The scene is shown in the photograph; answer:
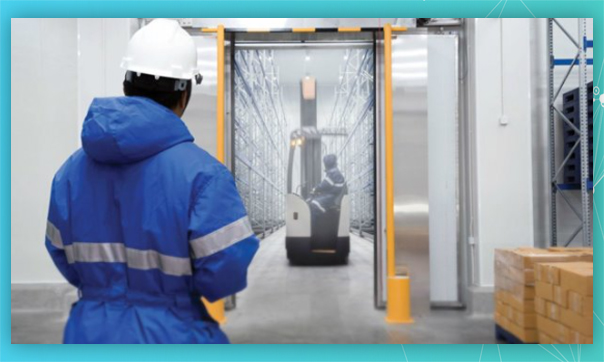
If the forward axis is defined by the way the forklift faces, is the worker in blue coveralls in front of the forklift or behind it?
behind

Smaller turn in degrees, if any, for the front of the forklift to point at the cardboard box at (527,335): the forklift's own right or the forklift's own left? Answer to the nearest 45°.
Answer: approximately 135° to the forklift's own right

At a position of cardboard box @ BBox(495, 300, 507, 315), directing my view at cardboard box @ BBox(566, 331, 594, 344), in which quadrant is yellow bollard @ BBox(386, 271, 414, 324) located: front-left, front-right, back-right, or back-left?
back-right

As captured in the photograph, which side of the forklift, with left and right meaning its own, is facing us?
back

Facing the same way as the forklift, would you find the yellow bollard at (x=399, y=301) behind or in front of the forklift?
behind

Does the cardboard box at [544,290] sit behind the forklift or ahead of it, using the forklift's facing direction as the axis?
behind

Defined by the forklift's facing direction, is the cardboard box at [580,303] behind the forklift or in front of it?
behind

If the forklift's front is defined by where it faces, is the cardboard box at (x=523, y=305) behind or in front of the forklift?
behind

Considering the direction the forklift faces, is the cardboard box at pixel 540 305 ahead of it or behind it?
behind
